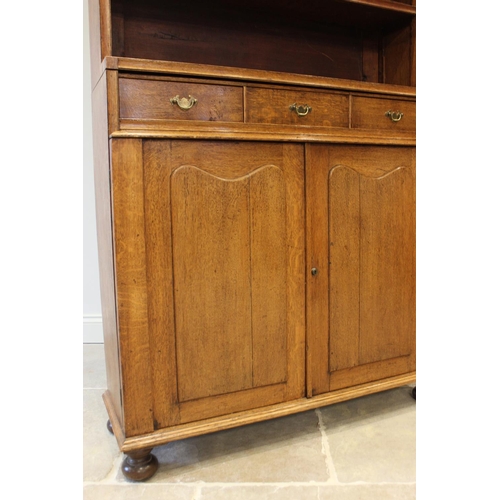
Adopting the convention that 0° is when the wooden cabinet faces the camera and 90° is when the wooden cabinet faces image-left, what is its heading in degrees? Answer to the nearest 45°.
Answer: approximately 315°
